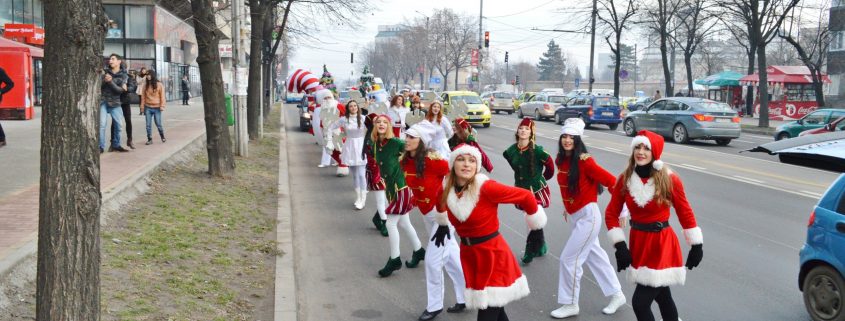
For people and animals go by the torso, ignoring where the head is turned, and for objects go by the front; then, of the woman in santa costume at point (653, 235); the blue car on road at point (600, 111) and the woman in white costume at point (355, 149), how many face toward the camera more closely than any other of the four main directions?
2

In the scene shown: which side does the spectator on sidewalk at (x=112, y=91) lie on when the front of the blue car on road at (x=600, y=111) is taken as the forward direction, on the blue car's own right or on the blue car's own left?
on the blue car's own left

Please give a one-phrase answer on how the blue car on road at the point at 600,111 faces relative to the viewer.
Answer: facing away from the viewer and to the left of the viewer

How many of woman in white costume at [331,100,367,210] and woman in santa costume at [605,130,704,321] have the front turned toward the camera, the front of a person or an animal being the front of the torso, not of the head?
2

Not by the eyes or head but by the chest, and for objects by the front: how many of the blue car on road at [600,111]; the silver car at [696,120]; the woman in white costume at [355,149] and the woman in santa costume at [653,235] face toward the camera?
2

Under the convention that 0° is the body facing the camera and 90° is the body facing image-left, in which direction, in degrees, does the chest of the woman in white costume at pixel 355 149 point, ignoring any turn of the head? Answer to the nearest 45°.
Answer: approximately 0°

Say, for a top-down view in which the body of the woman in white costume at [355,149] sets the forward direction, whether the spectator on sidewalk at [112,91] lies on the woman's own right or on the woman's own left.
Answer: on the woman's own right

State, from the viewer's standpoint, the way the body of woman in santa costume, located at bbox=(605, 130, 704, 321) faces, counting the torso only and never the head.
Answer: toward the camera

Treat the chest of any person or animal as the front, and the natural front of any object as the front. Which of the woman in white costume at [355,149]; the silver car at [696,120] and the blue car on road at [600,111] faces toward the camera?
the woman in white costume

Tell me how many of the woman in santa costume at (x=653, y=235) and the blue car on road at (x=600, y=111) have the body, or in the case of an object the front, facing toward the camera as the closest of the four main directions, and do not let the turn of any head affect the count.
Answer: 1
